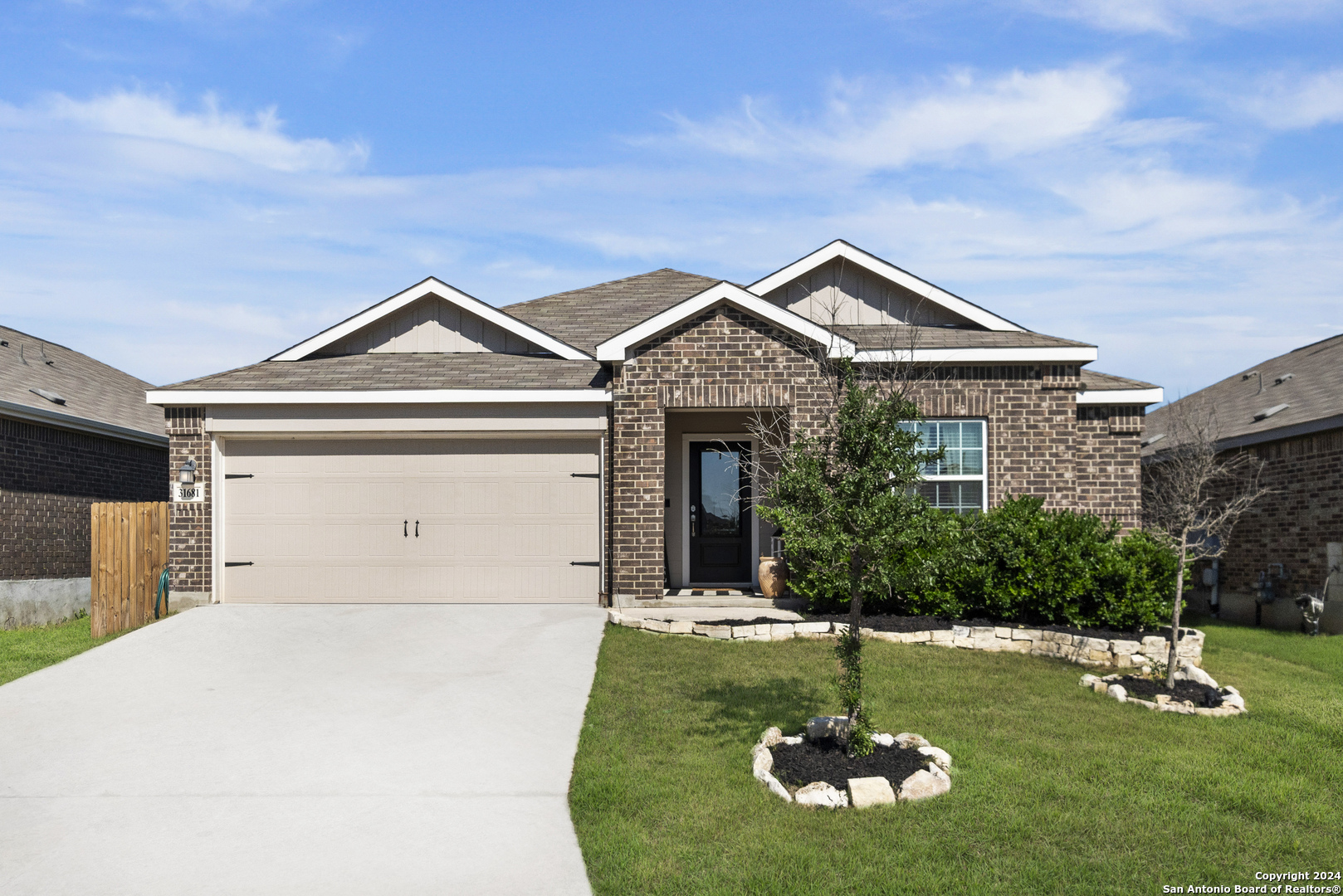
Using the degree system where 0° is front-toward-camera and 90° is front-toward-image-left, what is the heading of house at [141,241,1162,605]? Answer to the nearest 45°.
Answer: approximately 0°

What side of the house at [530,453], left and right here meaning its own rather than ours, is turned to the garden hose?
right

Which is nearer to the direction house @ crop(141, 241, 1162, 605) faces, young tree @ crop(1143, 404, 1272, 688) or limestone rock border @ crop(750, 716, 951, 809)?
the limestone rock border

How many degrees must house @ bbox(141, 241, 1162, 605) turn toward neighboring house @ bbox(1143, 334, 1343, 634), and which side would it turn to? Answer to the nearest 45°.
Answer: approximately 90° to its left

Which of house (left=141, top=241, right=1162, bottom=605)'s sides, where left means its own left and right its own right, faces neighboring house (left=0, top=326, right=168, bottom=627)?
right

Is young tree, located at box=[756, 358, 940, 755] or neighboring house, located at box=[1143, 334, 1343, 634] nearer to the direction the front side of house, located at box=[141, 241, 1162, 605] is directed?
the young tree
